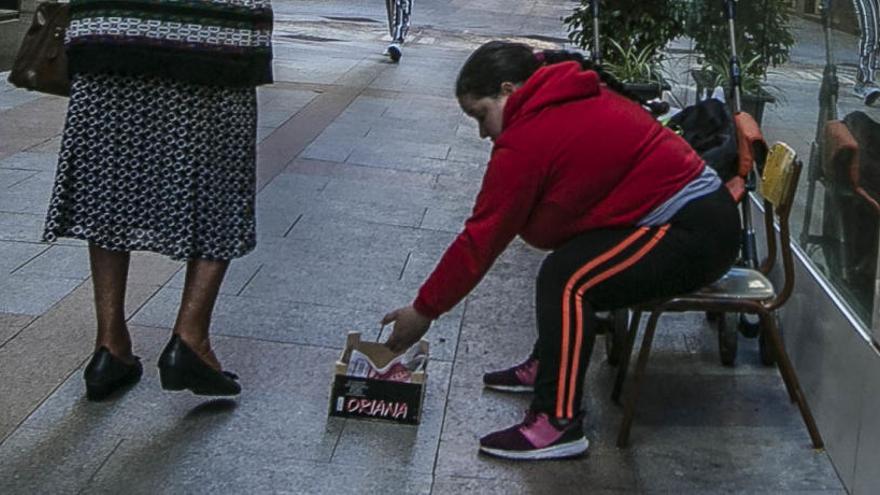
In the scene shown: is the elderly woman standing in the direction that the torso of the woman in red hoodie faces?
yes

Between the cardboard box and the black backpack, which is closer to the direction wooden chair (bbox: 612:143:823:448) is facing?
the cardboard box

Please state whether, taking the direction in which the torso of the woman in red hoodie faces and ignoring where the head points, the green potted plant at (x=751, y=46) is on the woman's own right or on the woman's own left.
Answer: on the woman's own right

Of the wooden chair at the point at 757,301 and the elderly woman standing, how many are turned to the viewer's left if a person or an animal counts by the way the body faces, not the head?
1

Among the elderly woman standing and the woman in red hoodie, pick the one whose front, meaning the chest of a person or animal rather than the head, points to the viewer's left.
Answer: the woman in red hoodie

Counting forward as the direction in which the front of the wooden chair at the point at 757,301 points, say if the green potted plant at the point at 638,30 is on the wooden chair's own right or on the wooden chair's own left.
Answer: on the wooden chair's own right

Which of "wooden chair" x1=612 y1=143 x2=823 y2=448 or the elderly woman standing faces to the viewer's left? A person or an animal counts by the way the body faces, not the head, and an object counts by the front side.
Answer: the wooden chair

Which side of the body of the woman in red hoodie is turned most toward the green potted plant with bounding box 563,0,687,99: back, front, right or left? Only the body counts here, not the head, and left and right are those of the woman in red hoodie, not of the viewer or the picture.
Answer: right

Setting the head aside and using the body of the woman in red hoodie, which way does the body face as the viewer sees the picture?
to the viewer's left

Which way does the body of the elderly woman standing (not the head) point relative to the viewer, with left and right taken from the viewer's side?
facing away from the viewer and to the right of the viewer

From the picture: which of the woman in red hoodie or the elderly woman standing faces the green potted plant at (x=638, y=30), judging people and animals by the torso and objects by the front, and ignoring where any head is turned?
the elderly woman standing

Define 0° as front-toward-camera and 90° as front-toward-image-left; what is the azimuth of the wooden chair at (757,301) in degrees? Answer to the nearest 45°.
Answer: approximately 90°
